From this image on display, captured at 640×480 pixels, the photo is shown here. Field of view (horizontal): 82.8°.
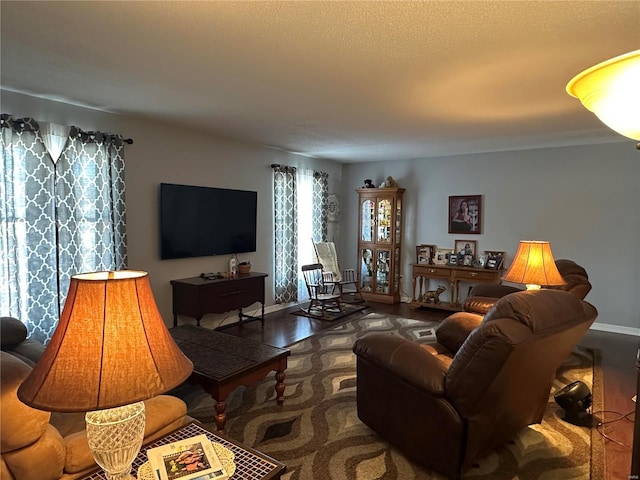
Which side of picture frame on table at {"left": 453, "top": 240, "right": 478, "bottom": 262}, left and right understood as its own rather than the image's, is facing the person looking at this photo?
front

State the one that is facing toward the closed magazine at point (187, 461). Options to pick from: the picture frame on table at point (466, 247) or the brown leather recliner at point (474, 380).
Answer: the picture frame on table

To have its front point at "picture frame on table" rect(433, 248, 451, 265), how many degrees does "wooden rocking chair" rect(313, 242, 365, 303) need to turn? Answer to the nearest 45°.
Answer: approximately 45° to its left

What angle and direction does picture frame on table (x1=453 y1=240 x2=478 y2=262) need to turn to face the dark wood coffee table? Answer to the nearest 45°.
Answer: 0° — it already faces it

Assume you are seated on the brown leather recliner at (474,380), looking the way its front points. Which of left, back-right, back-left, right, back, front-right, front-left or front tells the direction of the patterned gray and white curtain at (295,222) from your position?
front

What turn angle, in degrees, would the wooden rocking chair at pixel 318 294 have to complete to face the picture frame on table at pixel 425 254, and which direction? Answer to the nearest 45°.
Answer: approximately 45° to its left

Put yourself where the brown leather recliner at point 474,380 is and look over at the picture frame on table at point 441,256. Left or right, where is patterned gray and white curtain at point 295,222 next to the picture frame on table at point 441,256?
left

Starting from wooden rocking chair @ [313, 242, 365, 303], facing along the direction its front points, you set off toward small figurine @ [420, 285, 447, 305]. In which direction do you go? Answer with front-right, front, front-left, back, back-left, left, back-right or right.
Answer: front-left

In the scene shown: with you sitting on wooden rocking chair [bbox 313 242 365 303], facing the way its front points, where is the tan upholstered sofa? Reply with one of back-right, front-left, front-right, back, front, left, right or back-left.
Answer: front-right

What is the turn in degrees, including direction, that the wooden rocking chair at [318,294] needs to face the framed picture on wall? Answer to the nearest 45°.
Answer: approximately 45° to its left

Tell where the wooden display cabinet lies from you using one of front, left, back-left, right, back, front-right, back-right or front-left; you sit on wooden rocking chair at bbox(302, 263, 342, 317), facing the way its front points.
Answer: left

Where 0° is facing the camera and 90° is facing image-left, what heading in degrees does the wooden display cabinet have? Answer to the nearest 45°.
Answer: approximately 45°

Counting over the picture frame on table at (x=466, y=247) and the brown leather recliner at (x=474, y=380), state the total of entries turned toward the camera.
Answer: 1

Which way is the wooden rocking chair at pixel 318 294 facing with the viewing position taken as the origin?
facing the viewer and to the right of the viewer

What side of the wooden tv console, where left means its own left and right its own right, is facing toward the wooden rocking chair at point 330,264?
left

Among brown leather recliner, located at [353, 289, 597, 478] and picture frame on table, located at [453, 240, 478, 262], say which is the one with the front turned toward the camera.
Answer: the picture frame on table

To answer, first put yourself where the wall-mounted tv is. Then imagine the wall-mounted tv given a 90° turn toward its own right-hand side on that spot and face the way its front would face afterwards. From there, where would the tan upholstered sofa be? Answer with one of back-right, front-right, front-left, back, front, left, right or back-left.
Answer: front-left
